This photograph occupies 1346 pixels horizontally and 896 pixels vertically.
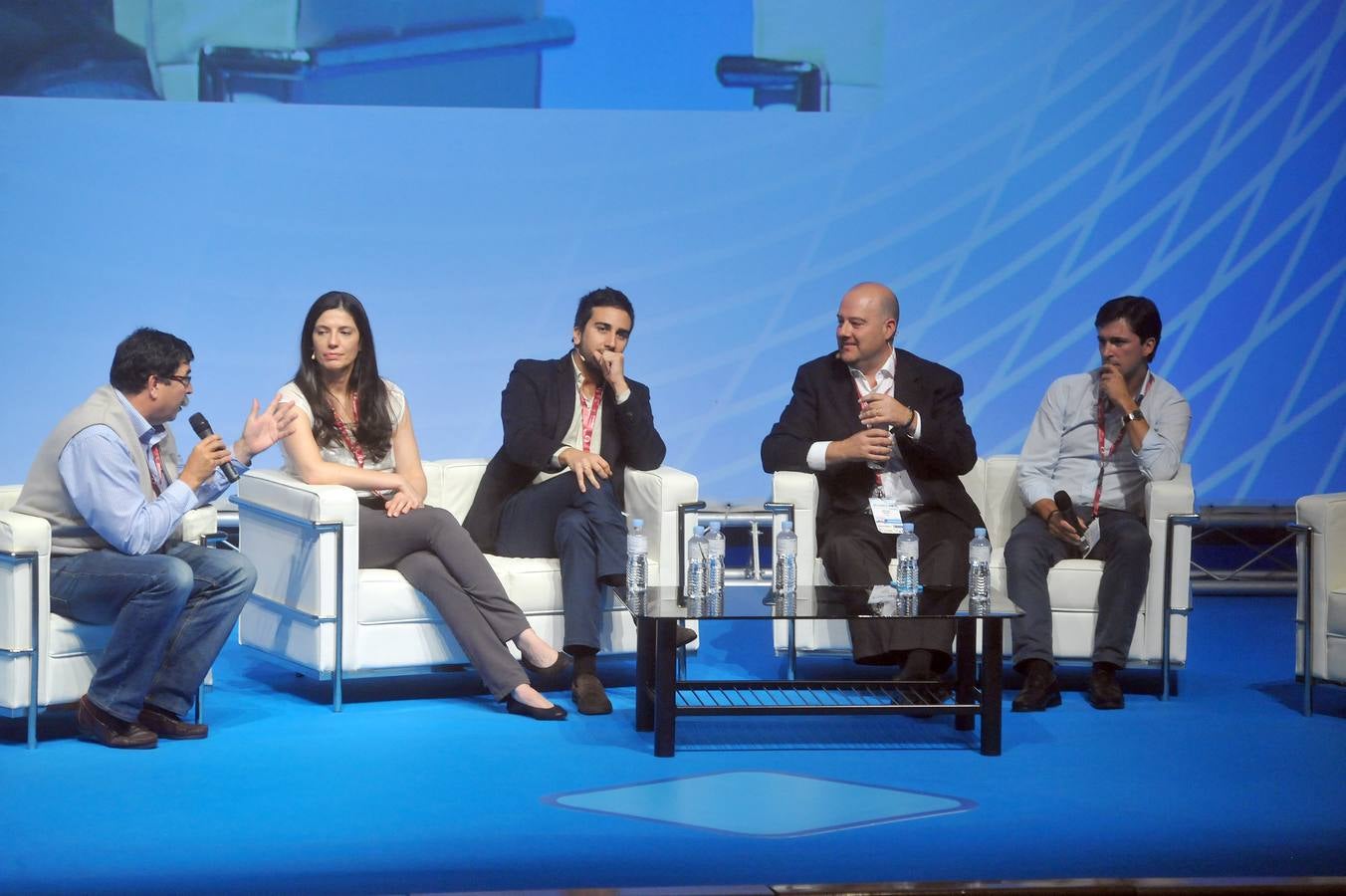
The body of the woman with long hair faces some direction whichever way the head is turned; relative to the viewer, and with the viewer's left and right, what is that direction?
facing the viewer and to the right of the viewer

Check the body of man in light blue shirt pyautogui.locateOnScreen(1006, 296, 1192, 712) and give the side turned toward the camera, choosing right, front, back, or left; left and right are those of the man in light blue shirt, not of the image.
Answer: front

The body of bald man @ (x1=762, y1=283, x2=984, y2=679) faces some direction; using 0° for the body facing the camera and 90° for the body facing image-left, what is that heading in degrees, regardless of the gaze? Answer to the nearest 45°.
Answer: approximately 0°

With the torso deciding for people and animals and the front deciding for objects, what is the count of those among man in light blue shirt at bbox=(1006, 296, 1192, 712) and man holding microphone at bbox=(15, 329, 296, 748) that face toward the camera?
1

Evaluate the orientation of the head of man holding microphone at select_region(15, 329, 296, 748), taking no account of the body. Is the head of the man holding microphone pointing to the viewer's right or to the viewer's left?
to the viewer's right

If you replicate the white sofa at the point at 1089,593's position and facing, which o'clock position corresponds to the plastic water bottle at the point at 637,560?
The plastic water bottle is roughly at 2 o'clock from the white sofa.

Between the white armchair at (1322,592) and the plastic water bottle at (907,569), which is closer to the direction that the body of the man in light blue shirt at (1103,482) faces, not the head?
the plastic water bottle

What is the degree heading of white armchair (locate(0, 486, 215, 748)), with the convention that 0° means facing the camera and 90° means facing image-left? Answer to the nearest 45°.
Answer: approximately 315°

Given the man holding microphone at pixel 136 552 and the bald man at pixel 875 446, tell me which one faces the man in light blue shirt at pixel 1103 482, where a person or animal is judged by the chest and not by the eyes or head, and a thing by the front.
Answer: the man holding microphone

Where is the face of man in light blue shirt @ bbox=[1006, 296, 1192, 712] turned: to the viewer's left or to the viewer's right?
to the viewer's left

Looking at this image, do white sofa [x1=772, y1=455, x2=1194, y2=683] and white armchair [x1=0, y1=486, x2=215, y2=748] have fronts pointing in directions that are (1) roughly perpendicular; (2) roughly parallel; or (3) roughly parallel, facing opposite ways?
roughly perpendicular

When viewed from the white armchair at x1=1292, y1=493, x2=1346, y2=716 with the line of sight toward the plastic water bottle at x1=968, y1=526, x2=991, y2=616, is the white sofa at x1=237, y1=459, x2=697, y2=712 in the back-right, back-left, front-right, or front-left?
front-right

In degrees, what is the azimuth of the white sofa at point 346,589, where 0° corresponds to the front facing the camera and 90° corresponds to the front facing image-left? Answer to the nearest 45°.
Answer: approximately 315°

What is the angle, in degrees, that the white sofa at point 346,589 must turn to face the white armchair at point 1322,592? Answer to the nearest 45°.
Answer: approximately 45° to its left

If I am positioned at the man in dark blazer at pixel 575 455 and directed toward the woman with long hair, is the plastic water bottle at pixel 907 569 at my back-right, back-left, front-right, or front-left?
back-left
